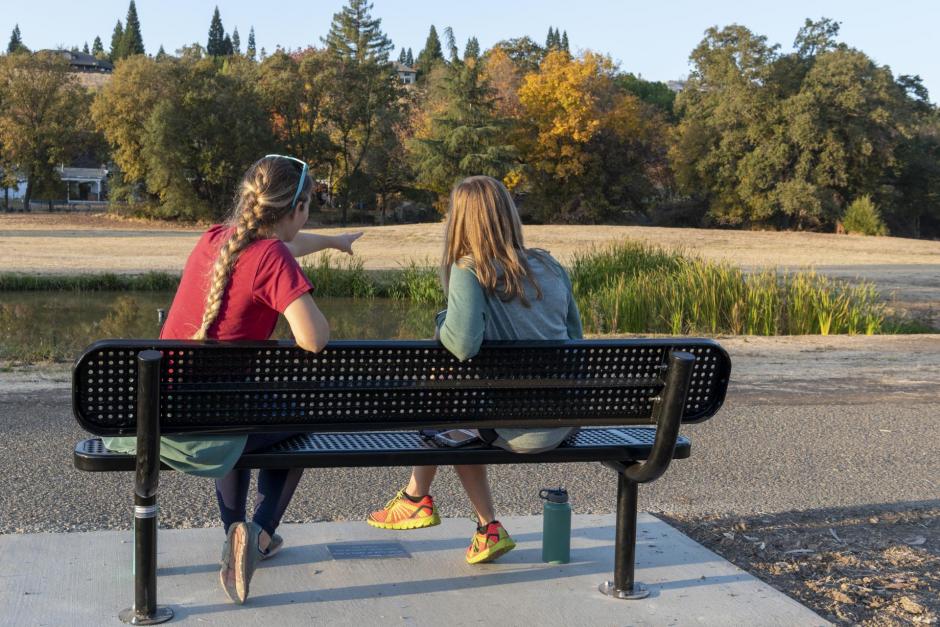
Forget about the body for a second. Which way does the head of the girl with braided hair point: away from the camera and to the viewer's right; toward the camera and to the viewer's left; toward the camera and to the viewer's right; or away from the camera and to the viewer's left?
away from the camera and to the viewer's right

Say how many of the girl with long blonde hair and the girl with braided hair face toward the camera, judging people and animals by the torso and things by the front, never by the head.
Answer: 0

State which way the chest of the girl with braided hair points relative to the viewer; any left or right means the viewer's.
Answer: facing away from the viewer and to the right of the viewer

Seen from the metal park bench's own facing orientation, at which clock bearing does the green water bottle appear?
The green water bottle is roughly at 2 o'clock from the metal park bench.

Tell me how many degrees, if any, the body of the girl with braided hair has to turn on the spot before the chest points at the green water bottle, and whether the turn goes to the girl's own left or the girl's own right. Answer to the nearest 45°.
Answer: approximately 45° to the girl's own right

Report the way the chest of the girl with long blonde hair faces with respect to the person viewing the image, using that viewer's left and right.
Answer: facing away from the viewer and to the left of the viewer

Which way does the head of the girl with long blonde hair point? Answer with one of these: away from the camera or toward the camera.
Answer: away from the camera

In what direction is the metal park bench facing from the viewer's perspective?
away from the camera

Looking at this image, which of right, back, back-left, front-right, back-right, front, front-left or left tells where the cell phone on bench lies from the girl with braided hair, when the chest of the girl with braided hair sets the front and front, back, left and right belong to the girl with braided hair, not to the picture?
front-right
